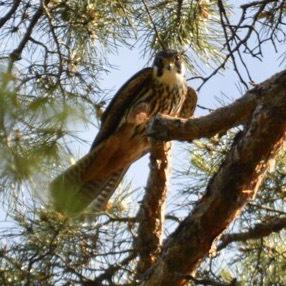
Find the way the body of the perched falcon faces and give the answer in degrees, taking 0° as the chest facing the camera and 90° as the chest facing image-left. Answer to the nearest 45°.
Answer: approximately 315°

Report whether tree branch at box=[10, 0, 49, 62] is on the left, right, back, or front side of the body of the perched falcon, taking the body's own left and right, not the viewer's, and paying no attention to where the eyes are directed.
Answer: right
